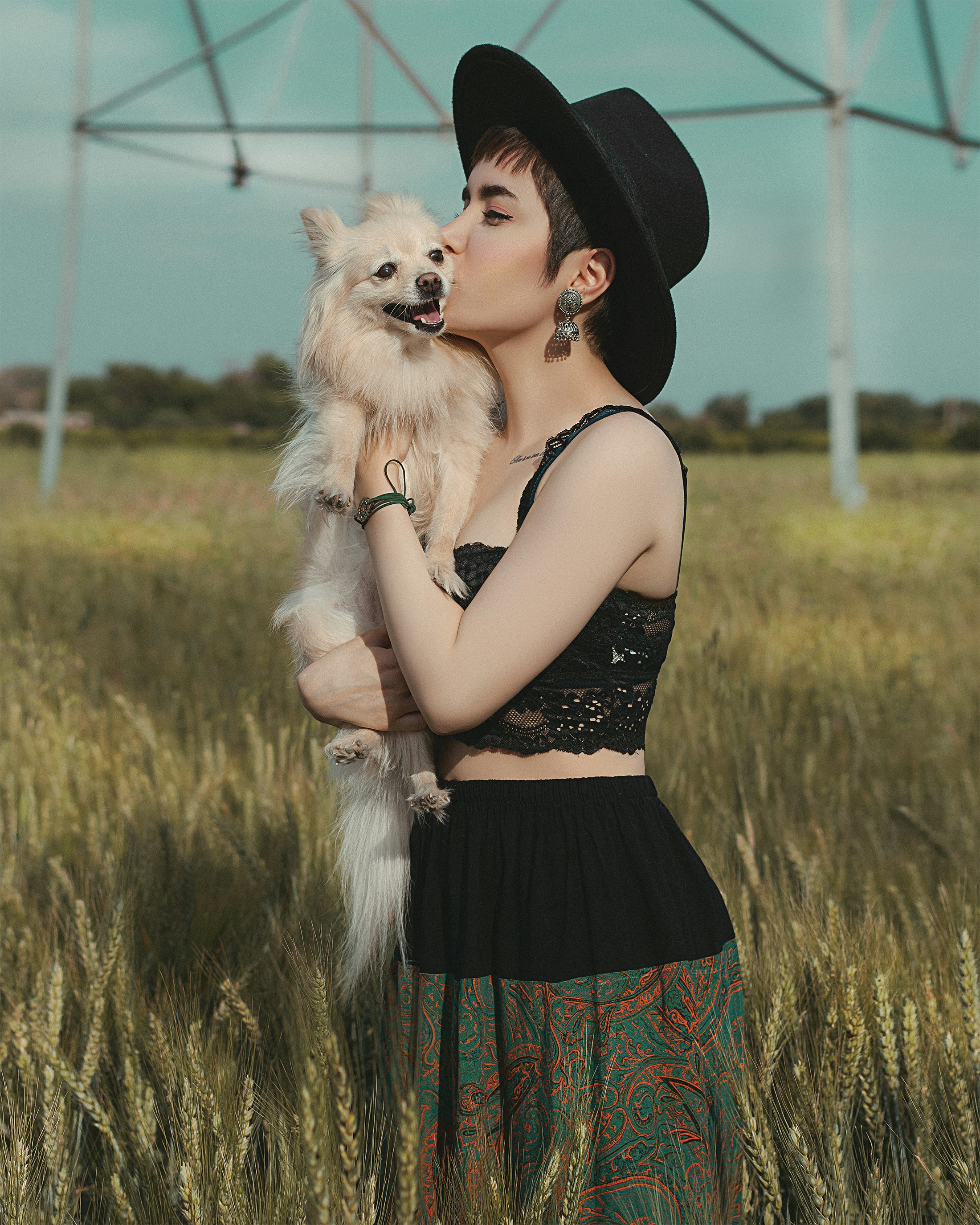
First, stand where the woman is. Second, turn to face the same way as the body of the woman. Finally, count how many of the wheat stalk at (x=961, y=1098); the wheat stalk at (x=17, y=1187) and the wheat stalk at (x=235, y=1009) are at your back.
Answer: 1

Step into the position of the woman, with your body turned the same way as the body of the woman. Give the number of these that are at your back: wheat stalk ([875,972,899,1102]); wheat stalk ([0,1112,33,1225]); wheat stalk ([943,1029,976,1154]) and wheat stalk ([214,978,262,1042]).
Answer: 2

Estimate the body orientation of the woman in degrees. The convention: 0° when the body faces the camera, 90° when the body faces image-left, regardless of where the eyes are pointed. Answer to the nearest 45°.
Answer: approximately 90°

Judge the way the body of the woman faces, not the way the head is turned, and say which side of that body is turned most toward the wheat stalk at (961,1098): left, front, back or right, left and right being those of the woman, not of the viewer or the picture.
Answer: back

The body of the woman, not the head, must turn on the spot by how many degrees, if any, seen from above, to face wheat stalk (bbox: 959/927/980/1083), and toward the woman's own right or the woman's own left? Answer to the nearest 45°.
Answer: approximately 180°

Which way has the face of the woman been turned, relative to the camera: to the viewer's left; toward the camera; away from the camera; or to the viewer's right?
to the viewer's left

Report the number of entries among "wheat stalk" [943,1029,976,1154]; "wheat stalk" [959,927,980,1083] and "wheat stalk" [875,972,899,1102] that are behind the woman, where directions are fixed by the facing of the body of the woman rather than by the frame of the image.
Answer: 3

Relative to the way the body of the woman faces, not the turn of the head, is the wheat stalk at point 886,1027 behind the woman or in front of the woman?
behind
